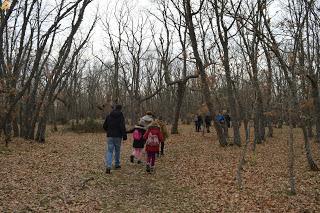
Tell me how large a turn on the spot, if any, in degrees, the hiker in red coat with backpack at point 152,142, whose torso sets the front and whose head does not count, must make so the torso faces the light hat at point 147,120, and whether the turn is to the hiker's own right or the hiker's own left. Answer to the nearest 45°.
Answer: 0° — they already face them

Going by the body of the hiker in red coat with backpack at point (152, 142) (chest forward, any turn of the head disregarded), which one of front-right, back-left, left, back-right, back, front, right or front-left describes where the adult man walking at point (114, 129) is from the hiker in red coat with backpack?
left

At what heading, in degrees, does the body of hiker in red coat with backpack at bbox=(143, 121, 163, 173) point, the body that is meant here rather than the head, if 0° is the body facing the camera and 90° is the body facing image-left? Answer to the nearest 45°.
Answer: approximately 180°

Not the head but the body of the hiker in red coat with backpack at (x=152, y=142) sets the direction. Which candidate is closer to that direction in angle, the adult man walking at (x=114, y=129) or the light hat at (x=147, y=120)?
the light hat
